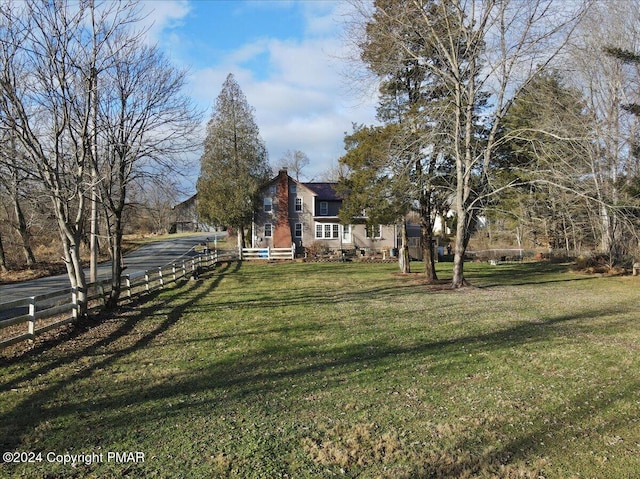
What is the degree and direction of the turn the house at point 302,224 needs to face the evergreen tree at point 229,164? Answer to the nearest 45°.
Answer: approximately 45° to its right

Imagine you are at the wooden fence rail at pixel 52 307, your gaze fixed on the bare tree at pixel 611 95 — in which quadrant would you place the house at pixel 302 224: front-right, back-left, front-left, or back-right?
front-left

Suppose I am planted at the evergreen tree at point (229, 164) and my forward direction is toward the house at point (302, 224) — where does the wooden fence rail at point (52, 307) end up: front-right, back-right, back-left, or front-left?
back-right

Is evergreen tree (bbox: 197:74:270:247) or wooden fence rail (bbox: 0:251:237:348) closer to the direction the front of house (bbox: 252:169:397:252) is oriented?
the wooden fence rail

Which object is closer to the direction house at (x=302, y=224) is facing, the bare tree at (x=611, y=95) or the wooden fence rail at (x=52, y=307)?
the wooden fence rail

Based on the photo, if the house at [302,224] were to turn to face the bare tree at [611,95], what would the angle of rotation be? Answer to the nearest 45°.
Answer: approximately 45° to its left

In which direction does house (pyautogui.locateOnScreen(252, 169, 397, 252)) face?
toward the camera

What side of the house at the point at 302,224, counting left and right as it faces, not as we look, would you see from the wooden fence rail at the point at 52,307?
front
